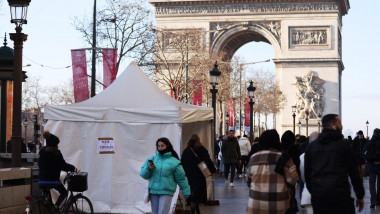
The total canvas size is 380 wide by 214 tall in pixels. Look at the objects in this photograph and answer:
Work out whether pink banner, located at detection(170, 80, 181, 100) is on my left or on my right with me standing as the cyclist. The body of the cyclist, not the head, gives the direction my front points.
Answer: on my left

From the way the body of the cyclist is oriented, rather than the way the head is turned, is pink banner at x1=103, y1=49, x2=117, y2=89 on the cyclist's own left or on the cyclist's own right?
on the cyclist's own left

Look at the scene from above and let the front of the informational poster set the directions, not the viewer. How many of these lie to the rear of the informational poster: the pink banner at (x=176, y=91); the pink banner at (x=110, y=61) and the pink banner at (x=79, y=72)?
3

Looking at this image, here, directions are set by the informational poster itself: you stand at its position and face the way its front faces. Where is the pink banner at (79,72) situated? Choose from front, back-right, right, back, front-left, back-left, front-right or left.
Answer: back

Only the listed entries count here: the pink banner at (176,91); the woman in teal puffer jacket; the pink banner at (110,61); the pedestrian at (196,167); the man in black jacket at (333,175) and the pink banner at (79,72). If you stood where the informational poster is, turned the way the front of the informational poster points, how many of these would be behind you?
3

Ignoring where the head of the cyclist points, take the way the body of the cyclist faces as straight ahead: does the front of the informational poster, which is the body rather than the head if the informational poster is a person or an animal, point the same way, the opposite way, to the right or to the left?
to the right

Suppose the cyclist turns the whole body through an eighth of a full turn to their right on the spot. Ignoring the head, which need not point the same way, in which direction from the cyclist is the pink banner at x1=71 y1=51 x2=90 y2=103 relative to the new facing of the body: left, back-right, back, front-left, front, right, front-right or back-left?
back-left

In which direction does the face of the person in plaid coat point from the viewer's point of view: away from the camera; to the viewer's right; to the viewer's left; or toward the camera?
away from the camera

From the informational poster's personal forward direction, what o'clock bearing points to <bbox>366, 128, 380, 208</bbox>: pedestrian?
The pedestrian is roughly at 9 o'clock from the informational poster.

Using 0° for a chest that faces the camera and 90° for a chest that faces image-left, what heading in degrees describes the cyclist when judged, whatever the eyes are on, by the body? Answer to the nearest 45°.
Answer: approximately 270°

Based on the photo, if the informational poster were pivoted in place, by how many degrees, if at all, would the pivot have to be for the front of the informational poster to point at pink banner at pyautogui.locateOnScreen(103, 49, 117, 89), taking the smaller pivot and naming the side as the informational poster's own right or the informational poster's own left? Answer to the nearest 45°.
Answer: approximately 180°

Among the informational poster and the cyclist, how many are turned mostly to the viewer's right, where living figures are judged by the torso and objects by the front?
1

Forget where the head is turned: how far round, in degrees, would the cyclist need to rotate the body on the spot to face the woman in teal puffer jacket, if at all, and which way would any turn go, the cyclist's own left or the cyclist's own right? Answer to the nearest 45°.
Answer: approximately 45° to the cyclist's own right

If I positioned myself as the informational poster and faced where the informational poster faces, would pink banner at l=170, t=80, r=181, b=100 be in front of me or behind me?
behind
